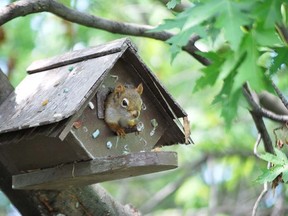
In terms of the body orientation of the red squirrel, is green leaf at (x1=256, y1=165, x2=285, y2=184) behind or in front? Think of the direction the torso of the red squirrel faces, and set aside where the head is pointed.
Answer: in front

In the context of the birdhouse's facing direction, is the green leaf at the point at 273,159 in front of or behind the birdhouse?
in front

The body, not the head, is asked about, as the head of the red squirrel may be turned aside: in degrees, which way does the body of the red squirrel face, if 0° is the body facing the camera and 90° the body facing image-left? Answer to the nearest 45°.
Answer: approximately 315°
